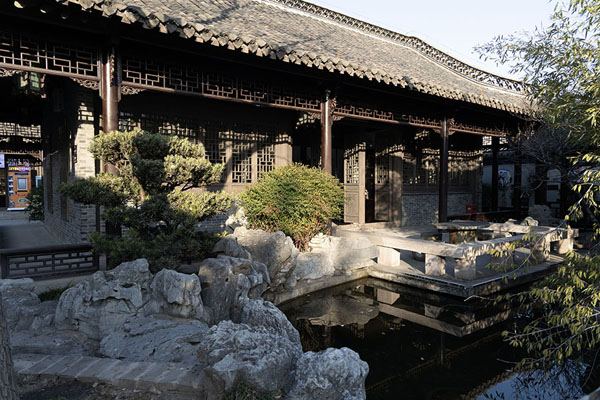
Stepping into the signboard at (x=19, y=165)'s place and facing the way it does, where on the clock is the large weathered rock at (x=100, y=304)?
The large weathered rock is roughly at 12 o'clock from the signboard.

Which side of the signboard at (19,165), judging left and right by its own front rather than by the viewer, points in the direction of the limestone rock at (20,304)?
front

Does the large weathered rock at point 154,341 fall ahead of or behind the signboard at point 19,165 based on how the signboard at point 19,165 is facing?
ahead

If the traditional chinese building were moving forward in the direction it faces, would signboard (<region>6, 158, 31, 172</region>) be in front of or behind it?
behind

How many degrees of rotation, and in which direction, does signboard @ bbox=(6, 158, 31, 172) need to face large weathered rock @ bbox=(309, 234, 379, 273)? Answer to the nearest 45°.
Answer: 0° — it already faces it

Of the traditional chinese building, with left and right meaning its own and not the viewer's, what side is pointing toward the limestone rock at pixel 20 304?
right

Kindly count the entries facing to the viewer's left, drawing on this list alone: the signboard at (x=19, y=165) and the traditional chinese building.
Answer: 0

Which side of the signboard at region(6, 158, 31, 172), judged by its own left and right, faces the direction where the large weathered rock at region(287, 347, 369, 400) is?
front

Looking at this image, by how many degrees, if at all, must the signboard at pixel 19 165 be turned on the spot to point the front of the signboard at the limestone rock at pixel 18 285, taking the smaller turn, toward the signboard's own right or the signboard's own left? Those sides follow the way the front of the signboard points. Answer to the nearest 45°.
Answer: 0° — it already faces it

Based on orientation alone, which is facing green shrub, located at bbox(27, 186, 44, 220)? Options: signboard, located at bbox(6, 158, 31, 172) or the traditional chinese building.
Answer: the signboard

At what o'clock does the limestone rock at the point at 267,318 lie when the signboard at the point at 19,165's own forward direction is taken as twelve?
The limestone rock is roughly at 12 o'clock from the signboard.

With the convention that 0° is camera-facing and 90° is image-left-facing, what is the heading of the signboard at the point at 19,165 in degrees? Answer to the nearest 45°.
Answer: approximately 0°

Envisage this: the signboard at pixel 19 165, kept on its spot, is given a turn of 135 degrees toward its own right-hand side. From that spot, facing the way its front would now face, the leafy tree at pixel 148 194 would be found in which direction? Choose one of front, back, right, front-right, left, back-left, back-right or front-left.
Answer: back-left

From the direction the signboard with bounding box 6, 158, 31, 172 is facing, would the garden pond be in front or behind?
in front

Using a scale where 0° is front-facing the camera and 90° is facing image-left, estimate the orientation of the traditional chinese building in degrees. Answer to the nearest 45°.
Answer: approximately 315°
